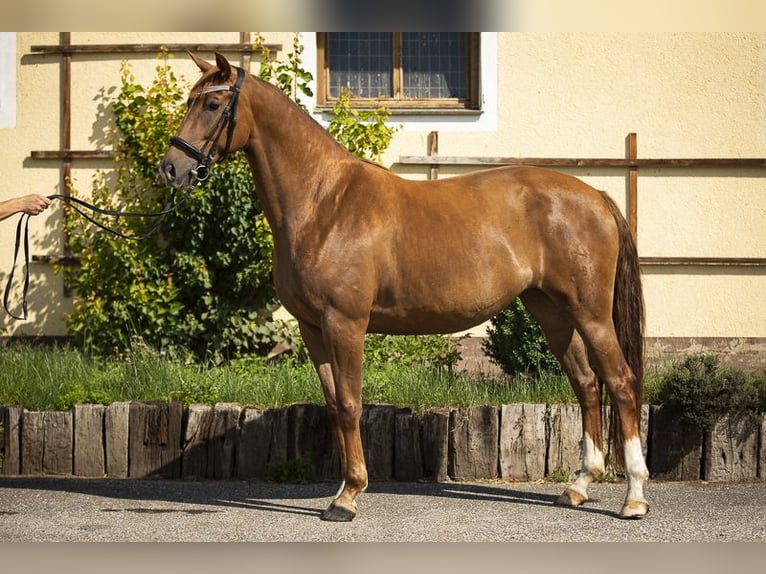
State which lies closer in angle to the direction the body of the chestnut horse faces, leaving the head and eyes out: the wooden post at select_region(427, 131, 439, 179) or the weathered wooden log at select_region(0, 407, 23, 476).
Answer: the weathered wooden log

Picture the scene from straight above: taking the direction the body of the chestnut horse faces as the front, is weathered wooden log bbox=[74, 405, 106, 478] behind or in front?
in front

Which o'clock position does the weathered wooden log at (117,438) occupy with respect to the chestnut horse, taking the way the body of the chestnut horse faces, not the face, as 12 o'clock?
The weathered wooden log is roughly at 1 o'clock from the chestnut horse.

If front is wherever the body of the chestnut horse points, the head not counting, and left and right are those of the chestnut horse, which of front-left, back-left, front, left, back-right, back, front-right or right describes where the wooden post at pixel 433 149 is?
right

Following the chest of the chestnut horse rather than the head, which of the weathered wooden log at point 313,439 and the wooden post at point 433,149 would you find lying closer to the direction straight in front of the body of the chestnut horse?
the weathered wooden log

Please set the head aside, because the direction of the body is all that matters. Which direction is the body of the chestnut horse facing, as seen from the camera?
to the viewer's left

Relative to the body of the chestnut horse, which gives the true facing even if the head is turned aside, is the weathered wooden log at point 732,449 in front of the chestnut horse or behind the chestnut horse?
behind

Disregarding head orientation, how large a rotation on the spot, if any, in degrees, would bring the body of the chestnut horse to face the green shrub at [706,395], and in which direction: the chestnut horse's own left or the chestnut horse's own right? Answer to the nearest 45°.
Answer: approximately 135° to the chestnut horse's own right
